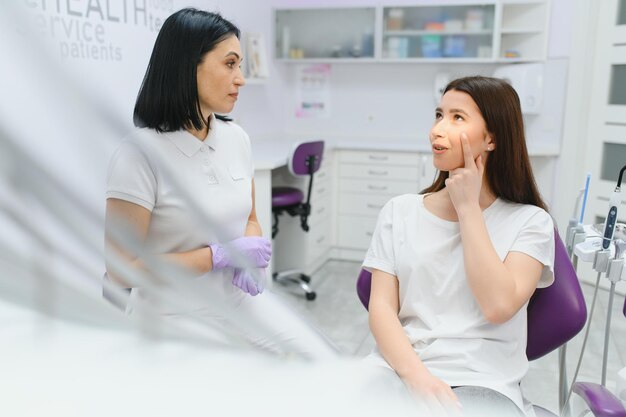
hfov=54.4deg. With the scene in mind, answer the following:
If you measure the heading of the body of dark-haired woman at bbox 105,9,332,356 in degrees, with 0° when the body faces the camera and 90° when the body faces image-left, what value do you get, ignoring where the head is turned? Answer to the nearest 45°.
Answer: approximately 315°

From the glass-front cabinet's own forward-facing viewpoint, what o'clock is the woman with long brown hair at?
The woman with long brown hair is roughly at 12 o'clock from the glass-front cabinet.

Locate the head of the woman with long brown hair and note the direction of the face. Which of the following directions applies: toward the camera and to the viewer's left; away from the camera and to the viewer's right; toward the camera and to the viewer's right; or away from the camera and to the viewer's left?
toward the camera and to the viewer's left

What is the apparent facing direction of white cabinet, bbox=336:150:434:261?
toward the camera

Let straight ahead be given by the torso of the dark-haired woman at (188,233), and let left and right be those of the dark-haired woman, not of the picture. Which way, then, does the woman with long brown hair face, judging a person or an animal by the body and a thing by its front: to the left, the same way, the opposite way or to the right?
to the right

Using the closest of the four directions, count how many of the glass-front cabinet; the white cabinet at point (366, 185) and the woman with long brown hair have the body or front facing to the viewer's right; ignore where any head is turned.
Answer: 0

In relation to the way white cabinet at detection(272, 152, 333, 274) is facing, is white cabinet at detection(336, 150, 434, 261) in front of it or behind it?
in front

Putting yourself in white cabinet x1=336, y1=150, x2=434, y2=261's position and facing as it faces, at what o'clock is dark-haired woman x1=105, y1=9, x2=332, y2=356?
The dark-haired woman is roughly at 12 o'clock from the white cabinet.

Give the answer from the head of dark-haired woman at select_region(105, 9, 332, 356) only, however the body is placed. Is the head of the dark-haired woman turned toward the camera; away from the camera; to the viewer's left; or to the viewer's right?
to the viewer's right

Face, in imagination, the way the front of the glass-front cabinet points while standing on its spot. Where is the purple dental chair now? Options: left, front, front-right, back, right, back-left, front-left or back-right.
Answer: front

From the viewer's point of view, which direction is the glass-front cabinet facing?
toward the camera
